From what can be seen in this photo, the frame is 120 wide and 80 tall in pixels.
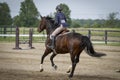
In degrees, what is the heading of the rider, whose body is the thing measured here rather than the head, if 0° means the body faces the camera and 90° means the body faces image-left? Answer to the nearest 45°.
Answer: approximately 135°

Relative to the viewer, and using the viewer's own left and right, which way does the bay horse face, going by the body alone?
facing away from the viewer and to the left of the viewer
